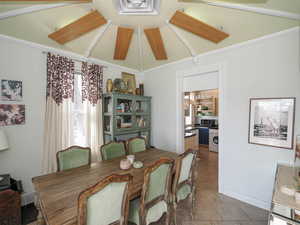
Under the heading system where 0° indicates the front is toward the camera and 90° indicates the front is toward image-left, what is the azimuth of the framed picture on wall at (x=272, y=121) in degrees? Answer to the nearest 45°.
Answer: approximately 45°

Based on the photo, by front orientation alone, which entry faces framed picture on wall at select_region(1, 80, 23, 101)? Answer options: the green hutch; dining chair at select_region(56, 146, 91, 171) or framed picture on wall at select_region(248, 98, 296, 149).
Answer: framed picture on wall at select_region(248, 98, 296, 149)

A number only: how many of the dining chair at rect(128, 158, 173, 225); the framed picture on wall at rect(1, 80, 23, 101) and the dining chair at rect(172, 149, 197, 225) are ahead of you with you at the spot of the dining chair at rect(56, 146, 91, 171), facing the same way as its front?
2

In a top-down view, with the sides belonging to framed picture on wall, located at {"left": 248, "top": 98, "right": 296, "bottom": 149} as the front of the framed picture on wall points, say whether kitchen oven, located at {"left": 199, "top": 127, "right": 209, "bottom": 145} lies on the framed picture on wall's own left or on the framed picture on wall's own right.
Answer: on the framed picture on wall's own right

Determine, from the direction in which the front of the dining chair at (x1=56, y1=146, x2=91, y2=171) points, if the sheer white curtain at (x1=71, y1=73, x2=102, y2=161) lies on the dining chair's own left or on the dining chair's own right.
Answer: on the dining chair's own left

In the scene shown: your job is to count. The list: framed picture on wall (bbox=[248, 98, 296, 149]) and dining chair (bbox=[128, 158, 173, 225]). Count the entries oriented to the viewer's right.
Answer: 0

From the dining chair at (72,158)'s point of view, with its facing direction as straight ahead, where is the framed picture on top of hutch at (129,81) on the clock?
The framed picture on top of hutch is roughly at 9 o'clock from the dining chair.

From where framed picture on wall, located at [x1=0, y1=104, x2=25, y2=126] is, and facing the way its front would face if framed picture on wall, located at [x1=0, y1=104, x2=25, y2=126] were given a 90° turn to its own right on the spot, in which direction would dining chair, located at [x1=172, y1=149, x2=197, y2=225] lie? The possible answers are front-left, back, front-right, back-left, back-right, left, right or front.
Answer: left

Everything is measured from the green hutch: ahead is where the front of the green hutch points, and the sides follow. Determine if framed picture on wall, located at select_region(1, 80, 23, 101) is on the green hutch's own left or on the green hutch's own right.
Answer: on the green hutch's own right

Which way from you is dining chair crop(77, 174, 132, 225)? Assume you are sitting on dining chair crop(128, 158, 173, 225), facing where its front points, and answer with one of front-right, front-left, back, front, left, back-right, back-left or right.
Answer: left

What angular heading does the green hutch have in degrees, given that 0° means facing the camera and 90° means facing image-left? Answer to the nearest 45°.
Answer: approximately 315°

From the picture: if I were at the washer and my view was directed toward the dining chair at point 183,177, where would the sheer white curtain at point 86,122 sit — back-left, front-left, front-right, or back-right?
front-right

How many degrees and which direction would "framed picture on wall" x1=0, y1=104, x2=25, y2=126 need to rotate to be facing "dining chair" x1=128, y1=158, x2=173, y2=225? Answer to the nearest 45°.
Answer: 0° — it already faces it

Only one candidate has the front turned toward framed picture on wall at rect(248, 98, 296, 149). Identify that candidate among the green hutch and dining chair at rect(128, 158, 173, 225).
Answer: the green hutch

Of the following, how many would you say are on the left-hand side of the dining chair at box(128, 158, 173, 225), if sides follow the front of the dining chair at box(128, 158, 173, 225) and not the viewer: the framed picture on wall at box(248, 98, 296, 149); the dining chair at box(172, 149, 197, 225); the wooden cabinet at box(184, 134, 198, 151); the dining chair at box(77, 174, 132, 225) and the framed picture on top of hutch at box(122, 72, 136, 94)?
1

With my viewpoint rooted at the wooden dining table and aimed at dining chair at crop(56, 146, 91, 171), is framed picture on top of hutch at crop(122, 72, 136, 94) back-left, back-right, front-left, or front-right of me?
front-right

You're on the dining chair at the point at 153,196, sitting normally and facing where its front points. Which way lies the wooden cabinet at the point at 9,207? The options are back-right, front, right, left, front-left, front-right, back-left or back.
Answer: front-left

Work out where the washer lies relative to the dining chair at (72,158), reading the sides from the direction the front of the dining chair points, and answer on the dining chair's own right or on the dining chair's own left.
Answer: on the dining chair's own left
